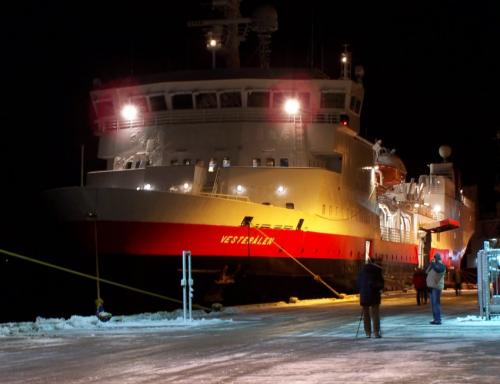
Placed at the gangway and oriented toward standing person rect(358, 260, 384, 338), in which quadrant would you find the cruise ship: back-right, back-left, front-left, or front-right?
back-right

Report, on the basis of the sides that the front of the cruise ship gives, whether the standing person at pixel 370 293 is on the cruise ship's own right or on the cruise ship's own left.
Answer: on the cruise ship's own left

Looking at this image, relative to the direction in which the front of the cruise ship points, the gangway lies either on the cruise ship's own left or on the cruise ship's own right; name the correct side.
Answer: on the cruise ship's own left

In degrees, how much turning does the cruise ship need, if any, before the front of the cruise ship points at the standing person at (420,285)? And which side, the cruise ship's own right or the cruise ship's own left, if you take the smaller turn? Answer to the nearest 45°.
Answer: approximately 90° to the cruise ship's own left
